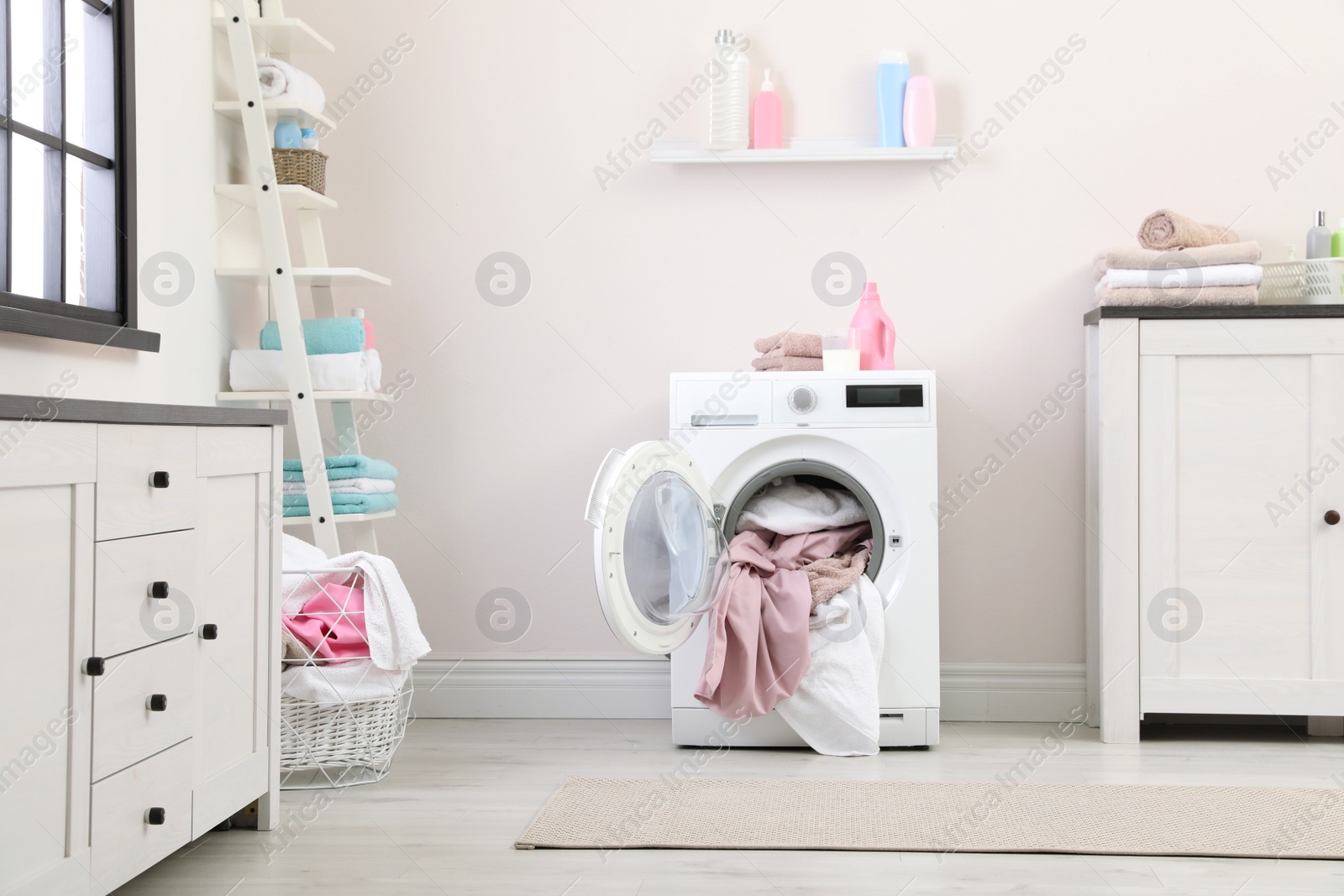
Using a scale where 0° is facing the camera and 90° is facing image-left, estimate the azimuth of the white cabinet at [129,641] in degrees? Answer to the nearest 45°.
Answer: approximately 315°

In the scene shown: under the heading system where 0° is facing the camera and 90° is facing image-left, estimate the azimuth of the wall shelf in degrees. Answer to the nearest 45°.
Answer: approximately 0°

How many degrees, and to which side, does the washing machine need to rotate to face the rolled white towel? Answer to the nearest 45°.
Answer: approximately 90° to its right

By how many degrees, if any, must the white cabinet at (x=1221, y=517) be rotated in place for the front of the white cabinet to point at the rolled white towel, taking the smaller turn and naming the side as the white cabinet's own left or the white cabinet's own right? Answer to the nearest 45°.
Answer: approximately 45° to the white cabinet's own right

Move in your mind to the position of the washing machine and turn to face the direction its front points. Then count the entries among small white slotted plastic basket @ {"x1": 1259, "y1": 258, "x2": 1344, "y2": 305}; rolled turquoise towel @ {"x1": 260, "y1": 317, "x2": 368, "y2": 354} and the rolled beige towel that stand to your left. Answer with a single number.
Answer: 2

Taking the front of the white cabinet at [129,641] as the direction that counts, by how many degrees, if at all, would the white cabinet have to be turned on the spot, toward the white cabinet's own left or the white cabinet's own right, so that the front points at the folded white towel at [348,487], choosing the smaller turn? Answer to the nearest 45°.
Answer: approximately 90° to the white cabinet's own left
